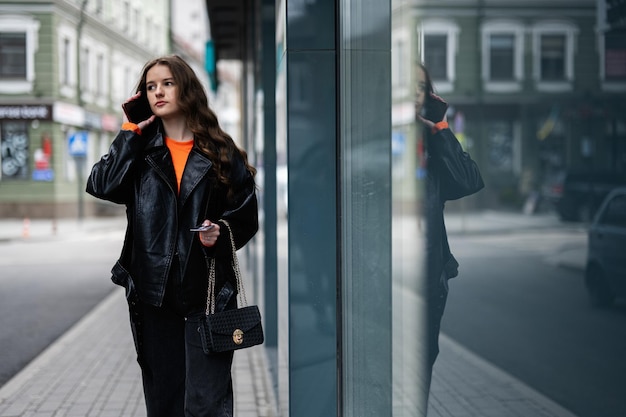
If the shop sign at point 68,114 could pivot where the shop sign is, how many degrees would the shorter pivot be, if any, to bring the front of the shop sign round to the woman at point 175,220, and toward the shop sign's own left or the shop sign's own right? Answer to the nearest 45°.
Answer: approximately 45° to the shop sign's own right

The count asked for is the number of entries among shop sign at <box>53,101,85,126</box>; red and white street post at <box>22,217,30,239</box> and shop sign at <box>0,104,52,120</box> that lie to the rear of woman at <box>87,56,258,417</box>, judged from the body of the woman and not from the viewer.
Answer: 3

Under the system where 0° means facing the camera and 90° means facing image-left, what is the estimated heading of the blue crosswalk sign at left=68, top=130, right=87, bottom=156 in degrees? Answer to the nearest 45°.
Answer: approximately 0°

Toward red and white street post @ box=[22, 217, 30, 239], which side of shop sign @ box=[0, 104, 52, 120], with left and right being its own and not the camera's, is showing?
front

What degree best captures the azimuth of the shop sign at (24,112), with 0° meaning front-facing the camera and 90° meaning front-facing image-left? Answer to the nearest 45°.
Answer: approximately 0°

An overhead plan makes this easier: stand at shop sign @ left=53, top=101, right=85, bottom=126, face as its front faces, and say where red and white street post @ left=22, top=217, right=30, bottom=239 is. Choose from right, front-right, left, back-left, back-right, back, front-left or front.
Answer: front-right

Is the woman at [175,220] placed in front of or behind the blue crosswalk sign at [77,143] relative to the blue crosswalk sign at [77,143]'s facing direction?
in front
